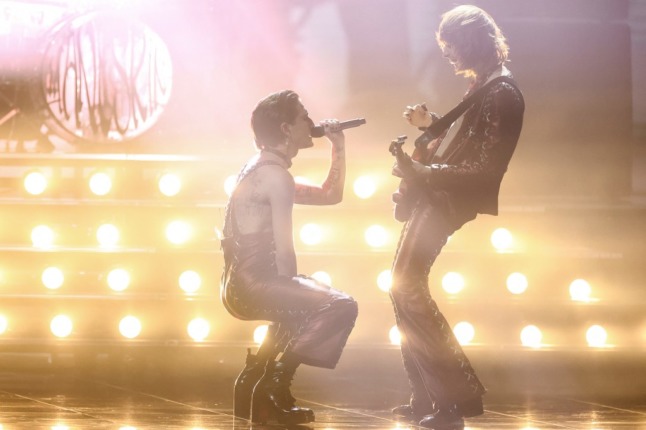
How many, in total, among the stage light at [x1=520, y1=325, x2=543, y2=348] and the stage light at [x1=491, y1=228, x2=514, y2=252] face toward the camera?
2

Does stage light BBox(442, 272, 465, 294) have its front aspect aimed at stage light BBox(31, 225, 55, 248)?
no

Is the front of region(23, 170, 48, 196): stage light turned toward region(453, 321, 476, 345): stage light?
no

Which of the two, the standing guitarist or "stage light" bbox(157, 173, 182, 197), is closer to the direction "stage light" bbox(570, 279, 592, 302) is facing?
the standing guitarist

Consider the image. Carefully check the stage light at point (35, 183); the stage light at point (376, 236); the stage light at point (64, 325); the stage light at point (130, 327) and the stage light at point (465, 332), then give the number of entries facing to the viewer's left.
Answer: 0

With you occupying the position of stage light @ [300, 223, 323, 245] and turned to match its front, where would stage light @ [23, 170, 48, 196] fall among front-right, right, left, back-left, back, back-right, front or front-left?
right

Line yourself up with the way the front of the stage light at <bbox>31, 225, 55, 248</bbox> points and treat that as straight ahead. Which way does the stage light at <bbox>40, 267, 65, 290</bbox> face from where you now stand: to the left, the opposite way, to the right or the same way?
the same way

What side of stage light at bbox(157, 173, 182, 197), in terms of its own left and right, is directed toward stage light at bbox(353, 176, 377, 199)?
left

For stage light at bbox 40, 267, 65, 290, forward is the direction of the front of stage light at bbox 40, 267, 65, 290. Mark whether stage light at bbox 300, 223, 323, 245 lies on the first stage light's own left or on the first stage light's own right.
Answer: on the first stage light's own left

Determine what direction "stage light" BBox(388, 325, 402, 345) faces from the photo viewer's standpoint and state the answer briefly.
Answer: facing the viewer

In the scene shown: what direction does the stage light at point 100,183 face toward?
toward the camera

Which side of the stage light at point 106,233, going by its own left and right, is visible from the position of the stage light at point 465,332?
left

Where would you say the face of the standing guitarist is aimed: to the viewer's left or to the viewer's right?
to the viewer's left

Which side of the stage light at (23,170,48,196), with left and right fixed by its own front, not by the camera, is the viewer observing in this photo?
front

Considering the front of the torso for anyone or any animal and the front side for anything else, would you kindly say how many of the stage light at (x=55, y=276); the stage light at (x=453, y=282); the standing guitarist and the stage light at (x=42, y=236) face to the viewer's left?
1

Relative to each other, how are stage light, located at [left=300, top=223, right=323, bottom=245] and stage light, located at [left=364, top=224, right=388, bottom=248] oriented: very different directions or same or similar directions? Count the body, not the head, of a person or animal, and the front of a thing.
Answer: same or similar directions

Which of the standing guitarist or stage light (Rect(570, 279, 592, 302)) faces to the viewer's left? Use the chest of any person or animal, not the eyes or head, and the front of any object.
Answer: the standing guitarist

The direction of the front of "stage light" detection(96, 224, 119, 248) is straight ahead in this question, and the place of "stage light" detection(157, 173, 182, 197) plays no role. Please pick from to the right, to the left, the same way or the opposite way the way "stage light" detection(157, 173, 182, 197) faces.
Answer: the same way
